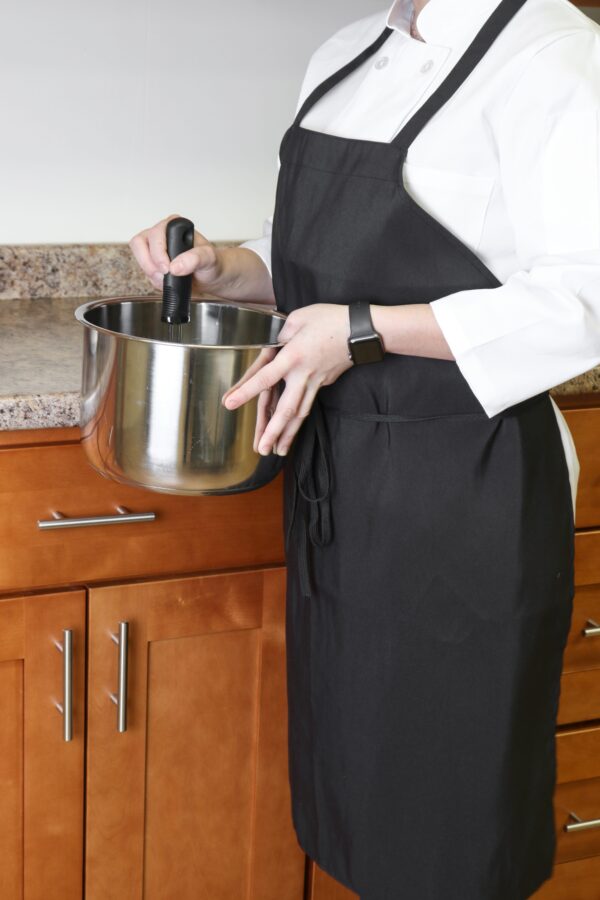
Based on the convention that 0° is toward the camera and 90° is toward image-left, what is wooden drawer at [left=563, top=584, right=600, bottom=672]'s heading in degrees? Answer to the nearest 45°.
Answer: approximately 0°

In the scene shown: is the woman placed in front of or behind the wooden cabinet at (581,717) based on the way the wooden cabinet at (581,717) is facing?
in front

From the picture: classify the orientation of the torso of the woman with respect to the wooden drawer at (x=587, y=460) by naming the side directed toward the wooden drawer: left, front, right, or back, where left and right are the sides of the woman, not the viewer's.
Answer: back

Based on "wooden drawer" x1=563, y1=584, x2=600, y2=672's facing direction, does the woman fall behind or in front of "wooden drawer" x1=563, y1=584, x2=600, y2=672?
in front

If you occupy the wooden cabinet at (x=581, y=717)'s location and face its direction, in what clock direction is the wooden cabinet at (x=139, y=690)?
the wooden cabinet at (x=139, y=690) is roughly at 2 o'clock from the wooden cabinet at (x=581, y=717).

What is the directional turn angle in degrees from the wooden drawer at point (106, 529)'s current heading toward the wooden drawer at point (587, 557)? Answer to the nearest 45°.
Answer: approximately 90° to its left

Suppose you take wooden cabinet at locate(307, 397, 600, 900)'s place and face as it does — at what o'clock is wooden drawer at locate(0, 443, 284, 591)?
The wooden drawer is roughly at 2 o'clock from the wooden cabinet.

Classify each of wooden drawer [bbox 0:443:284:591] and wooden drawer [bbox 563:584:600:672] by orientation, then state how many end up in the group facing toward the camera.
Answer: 2
